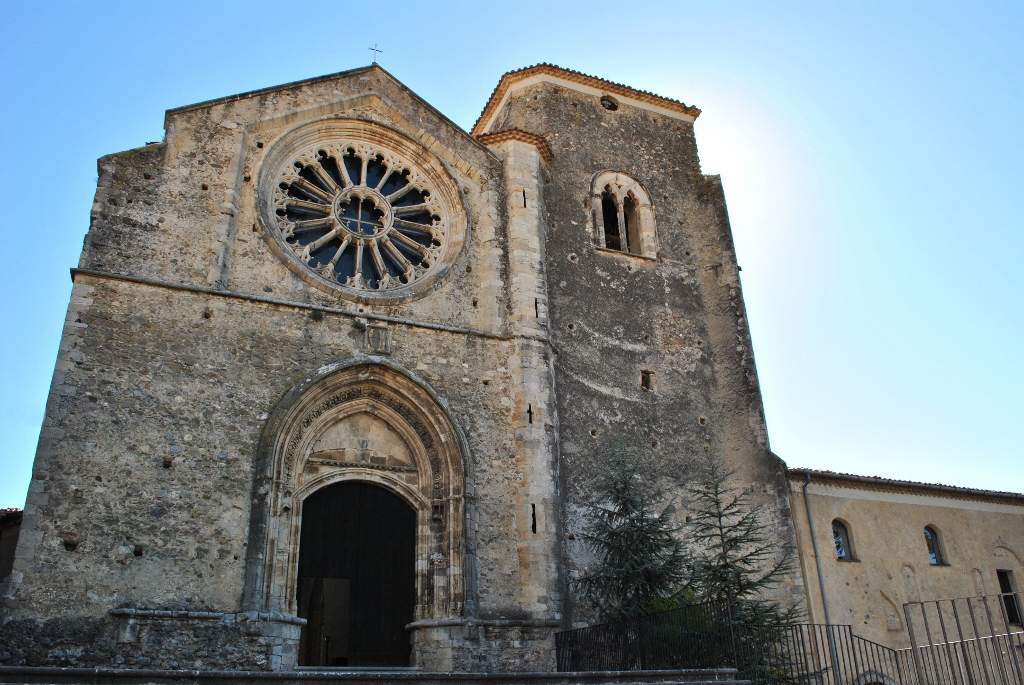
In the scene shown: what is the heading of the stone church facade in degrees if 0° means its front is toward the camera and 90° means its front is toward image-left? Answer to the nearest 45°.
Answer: approximately 0°

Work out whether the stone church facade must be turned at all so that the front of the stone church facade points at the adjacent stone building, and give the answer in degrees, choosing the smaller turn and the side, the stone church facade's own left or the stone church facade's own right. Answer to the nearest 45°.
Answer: approximately 90° to the stone church facade's own left

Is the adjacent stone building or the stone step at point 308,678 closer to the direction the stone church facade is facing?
the stone step

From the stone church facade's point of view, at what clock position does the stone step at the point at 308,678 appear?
The stone step is roughly at 12 o'clock from the stone church facade.
